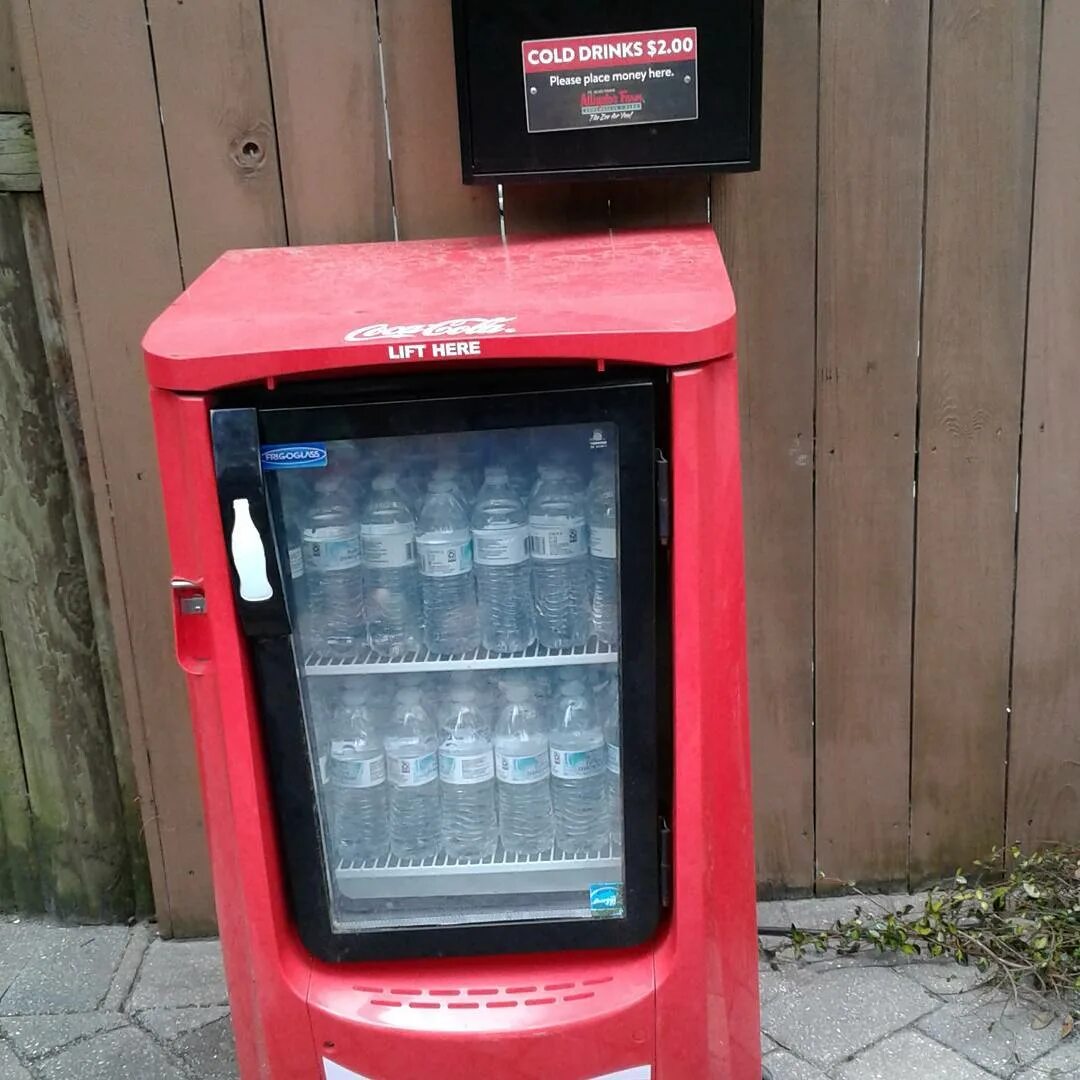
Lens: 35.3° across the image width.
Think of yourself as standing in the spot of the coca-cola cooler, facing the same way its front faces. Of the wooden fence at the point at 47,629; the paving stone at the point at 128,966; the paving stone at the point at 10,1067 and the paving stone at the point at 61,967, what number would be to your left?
0

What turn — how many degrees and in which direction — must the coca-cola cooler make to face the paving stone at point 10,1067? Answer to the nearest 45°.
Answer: approximately 90° to its right

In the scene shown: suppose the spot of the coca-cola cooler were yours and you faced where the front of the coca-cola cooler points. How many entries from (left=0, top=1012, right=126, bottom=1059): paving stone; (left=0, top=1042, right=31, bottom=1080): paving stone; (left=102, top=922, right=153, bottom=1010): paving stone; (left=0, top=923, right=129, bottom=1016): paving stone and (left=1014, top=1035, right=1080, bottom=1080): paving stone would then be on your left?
1

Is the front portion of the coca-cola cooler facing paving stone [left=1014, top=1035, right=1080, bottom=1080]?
no

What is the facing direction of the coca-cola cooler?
toward the camera

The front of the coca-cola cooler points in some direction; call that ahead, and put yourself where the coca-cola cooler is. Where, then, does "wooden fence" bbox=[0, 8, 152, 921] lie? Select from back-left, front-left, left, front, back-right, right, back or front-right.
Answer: back-right

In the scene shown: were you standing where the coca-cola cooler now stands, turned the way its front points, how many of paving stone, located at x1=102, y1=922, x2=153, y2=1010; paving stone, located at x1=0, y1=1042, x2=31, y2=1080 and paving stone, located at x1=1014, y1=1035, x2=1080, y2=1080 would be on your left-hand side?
1

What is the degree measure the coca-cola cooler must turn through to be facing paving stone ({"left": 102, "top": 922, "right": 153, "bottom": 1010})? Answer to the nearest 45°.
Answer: approximately 135° to its right

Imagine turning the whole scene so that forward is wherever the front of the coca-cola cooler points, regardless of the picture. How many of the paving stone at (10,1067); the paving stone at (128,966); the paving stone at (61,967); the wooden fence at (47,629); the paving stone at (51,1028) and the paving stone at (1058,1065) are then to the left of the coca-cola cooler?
1

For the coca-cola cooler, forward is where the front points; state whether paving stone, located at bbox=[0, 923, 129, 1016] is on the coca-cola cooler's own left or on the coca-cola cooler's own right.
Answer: on the coca-cola cooler's own right
